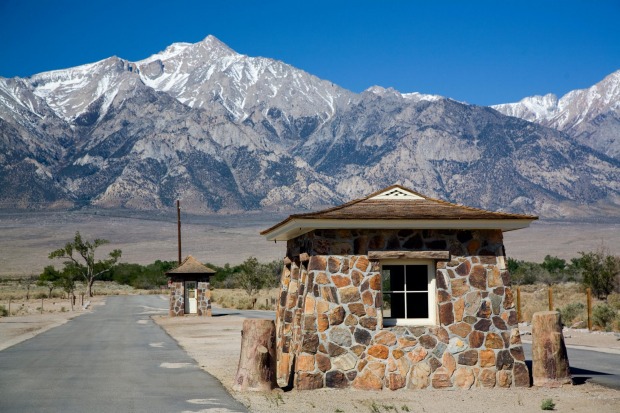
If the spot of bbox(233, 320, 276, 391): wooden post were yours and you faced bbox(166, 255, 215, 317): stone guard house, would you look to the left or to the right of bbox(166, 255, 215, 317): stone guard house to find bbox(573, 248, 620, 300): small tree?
right

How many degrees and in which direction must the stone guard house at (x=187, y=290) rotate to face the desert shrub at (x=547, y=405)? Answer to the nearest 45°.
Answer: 0° — it already faces it

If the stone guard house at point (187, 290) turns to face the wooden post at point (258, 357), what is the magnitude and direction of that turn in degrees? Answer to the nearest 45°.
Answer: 0° — it already faces it

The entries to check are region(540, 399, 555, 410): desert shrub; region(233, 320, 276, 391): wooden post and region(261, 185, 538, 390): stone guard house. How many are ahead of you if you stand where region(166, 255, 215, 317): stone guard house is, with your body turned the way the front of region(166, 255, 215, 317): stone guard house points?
3

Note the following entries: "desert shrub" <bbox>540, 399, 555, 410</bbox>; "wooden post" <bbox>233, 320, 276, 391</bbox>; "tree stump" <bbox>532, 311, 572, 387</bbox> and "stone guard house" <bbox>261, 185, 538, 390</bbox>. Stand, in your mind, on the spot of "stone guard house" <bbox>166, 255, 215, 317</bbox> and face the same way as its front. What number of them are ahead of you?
4

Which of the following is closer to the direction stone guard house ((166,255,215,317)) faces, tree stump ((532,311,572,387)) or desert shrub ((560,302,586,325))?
the tree stump

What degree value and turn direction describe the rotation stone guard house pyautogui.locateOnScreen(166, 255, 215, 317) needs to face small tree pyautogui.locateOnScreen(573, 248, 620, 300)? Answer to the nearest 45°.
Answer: approximately 90° to its left

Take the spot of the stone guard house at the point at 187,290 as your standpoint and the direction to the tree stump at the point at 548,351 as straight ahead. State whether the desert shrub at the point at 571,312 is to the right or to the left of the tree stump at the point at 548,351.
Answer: left

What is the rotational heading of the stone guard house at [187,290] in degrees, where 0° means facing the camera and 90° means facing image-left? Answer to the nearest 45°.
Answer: approximately 0°

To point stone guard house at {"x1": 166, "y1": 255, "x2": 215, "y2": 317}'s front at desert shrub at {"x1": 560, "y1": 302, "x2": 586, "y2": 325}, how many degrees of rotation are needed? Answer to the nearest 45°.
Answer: approximately 45° to its left

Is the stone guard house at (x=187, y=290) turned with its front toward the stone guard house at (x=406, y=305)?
yes

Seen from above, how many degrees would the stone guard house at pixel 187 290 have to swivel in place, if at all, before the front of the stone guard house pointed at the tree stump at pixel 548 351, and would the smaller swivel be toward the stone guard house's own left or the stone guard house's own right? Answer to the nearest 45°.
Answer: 0° — it already faces it
